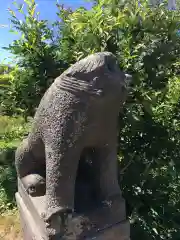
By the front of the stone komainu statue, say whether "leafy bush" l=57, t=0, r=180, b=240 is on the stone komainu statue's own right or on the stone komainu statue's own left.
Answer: on the stone komainu statue's own left
